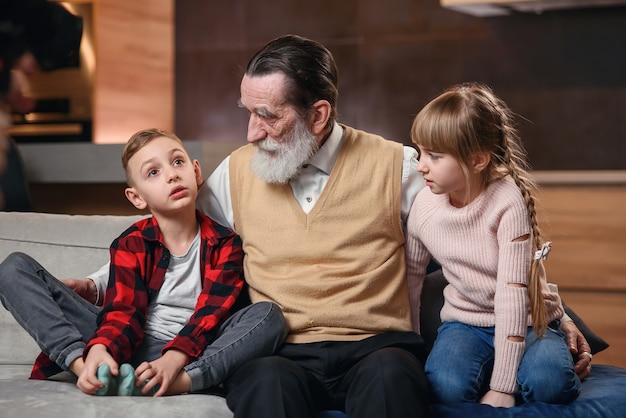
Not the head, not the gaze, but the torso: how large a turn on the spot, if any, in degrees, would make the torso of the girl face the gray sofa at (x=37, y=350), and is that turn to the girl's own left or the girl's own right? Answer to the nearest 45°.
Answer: approximately 45° to the girl's own right

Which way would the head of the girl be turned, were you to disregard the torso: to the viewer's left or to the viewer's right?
to the viewer's left

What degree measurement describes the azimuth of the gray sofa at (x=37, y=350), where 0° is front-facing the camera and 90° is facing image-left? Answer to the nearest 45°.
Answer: approximately 0°

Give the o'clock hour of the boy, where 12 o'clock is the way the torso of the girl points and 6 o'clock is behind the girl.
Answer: The boy is roughly at 1 o'clock from the girl.

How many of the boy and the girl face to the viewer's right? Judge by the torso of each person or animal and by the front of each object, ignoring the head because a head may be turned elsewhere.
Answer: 0

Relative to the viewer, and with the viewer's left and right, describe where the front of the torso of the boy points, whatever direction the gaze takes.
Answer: facing the viewer

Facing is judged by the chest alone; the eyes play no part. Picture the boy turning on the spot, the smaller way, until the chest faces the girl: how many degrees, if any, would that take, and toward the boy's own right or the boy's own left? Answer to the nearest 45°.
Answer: approximately 90° to the boy's own left

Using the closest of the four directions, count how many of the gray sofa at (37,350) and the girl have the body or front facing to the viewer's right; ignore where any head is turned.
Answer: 0

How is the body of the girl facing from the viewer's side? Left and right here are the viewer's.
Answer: facing the viewer and to the left of the viewer

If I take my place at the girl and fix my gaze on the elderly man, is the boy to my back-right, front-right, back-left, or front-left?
front-left

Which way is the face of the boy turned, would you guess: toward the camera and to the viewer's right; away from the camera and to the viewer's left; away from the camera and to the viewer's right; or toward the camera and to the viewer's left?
toward the camera and to the viewer's right

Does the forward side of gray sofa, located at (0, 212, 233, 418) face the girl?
no
